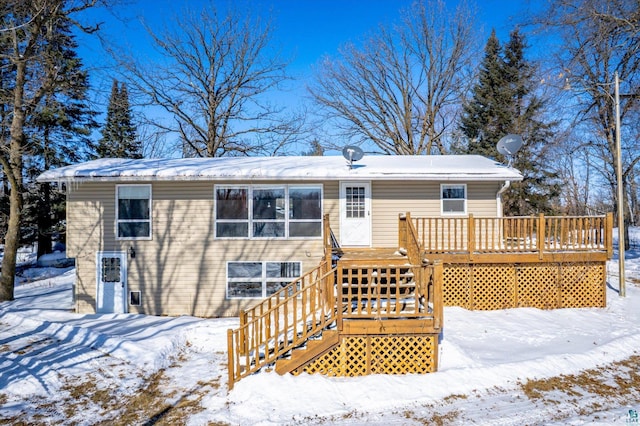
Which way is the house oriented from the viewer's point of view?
toward the camera

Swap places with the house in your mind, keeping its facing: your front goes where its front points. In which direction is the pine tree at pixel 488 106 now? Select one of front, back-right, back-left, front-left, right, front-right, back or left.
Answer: back-left

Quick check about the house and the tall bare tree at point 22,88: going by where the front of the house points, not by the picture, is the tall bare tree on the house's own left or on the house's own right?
on the house's own right

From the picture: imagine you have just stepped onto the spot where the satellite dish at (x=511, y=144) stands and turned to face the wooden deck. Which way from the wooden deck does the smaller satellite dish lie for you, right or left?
right

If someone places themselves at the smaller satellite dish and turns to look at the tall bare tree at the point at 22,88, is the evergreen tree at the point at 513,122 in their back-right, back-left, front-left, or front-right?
back-right

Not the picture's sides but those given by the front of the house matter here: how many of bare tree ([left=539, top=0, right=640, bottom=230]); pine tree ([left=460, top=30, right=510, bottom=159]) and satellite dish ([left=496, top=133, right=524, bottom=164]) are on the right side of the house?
0

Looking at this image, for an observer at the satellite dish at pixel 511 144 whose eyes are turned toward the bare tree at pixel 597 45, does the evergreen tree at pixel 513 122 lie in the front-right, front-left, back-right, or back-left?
front-left

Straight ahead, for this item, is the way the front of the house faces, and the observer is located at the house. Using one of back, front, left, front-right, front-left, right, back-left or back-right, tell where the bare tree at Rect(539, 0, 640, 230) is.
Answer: left

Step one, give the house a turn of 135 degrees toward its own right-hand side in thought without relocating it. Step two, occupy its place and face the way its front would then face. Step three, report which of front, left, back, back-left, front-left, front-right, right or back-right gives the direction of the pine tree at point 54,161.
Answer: front

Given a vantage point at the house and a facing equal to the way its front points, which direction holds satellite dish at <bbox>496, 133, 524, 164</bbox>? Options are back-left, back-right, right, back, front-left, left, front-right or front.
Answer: left

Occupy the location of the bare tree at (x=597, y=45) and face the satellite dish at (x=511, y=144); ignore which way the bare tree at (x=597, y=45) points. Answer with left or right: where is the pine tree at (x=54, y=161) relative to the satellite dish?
right

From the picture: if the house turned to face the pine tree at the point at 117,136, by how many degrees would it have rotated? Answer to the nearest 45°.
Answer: approximately 135° to its right
